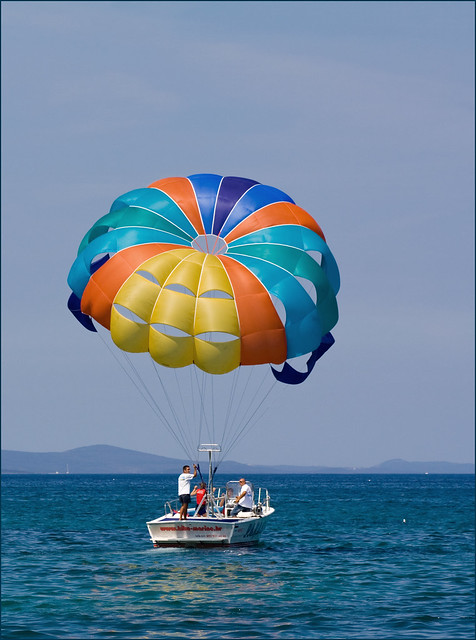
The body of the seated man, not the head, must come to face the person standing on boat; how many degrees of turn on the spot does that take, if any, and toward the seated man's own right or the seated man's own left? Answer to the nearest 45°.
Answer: approximately 45° to the seated man's own left

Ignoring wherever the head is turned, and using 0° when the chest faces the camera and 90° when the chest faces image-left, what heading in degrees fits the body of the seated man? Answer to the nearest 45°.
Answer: approximately 90°
